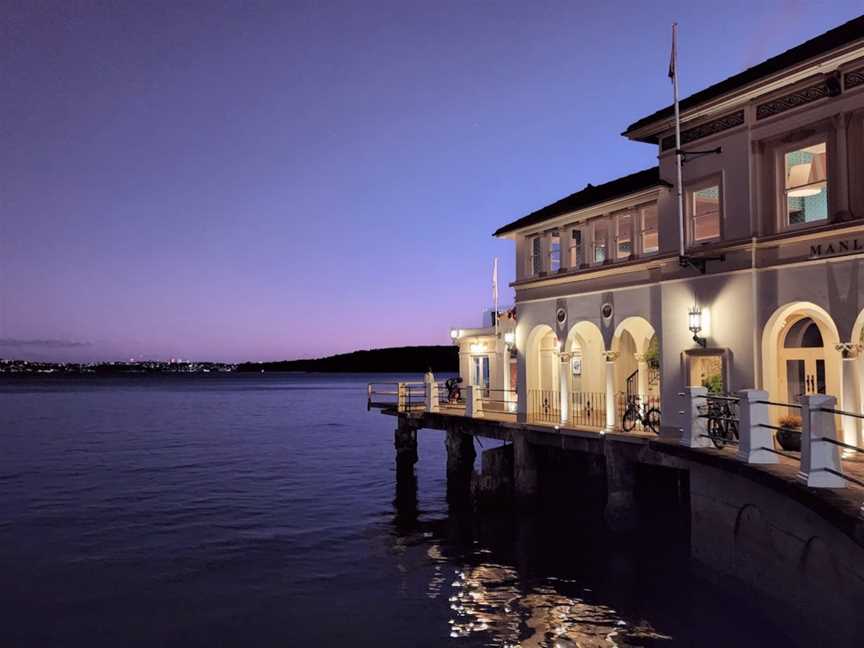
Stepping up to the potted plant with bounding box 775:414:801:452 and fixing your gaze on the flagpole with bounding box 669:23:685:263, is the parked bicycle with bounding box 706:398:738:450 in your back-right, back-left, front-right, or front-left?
front-left

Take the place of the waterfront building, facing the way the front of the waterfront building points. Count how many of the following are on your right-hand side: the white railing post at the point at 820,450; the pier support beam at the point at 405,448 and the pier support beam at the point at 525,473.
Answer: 2

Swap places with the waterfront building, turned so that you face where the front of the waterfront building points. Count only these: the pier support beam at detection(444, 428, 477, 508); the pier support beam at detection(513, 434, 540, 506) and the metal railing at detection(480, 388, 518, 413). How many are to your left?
0

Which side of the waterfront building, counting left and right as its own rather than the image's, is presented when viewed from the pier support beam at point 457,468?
right

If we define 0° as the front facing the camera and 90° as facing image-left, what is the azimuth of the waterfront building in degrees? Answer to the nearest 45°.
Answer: approximately 45°

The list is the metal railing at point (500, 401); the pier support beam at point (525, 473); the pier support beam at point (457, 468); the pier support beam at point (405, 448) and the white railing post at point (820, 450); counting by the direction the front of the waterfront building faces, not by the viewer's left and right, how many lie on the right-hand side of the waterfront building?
4

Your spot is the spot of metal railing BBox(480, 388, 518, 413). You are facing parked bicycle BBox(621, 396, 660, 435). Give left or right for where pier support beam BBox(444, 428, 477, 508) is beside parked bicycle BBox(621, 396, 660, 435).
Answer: right

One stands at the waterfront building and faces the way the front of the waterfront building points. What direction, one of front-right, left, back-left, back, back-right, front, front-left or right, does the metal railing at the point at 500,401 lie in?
right

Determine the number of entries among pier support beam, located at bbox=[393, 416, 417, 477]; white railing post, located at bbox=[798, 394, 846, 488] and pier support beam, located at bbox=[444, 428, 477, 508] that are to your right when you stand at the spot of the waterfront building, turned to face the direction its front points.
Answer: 2

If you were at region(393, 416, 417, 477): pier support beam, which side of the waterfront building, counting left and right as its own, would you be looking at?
right
